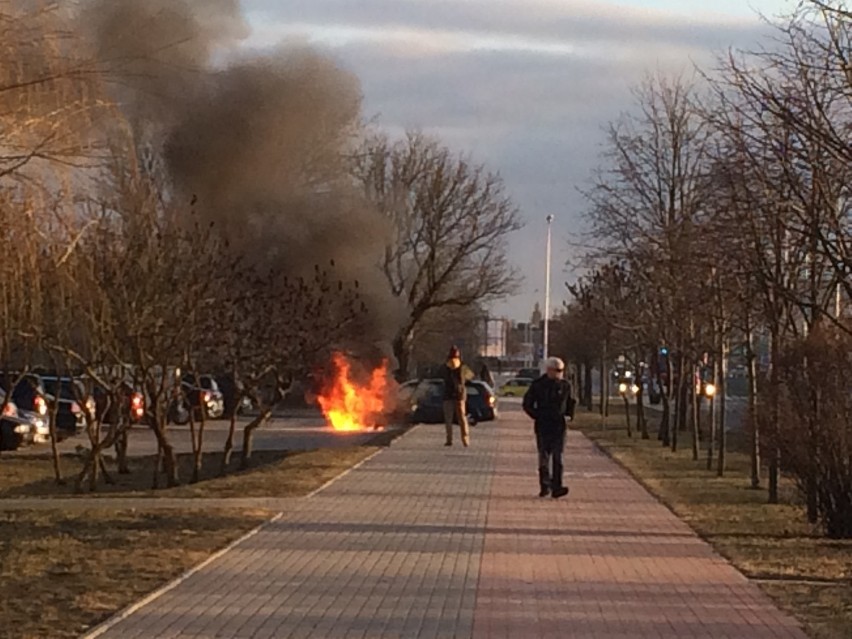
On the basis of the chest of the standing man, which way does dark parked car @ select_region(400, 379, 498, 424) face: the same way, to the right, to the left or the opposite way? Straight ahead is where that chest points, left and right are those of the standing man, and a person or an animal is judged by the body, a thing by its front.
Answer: to the right

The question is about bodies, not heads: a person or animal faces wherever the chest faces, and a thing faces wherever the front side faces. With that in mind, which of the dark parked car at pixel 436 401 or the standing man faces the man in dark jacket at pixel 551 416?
the standing man

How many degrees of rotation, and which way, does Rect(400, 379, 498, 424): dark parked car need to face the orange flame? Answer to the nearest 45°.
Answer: approximately 45° to its left

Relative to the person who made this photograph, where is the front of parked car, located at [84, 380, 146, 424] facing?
facing away from the viewer and to the left of the viewer

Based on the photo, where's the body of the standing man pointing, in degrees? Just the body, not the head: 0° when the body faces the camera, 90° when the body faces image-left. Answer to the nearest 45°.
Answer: approximately 0°

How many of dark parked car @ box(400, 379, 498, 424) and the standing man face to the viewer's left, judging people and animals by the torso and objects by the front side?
1

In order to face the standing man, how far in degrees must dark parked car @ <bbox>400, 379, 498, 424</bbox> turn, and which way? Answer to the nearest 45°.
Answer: approximately 90° to its left

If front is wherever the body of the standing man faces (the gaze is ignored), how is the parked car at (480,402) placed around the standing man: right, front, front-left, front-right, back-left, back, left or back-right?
back

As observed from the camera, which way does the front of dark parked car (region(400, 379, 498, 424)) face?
facing to the left of the viewer

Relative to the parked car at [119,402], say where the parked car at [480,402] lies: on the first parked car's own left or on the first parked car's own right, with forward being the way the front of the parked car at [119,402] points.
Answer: on the first parked car's own right
